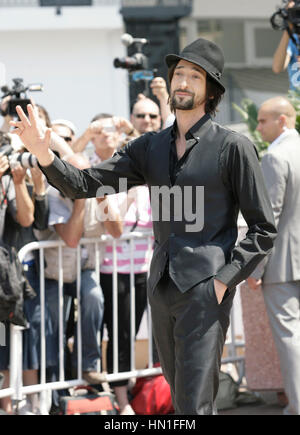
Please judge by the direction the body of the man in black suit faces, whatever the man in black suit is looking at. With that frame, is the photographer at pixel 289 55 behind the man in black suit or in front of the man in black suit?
behind

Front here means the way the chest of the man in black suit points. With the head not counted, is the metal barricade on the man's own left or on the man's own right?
on the man's own right

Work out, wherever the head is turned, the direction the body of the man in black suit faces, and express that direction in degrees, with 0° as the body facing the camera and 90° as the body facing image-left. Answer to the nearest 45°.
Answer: approximately 45°

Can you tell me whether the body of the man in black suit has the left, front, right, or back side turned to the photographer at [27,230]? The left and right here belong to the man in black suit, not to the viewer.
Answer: right

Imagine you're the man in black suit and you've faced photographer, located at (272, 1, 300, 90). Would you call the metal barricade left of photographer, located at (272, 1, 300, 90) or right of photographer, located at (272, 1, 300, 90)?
left
